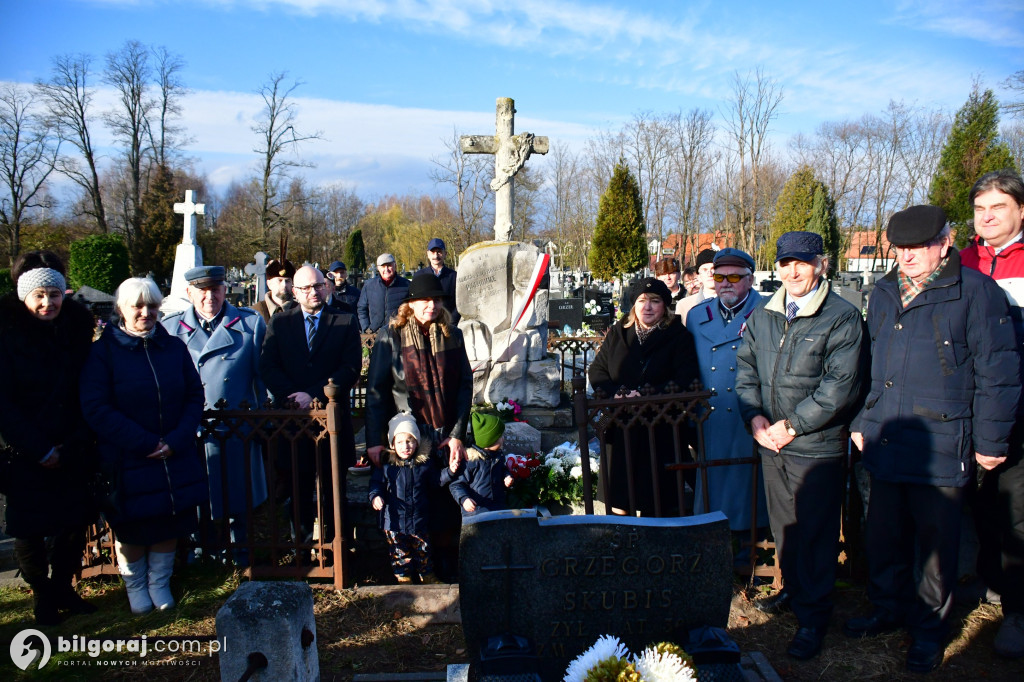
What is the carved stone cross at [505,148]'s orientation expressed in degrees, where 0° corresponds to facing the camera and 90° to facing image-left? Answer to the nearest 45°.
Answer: approximately 0°

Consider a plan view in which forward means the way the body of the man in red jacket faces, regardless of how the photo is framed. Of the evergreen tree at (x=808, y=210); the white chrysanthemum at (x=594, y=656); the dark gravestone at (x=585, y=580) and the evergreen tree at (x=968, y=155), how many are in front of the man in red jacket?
2

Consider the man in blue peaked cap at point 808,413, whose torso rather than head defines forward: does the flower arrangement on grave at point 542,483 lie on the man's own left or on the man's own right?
on the man's own right

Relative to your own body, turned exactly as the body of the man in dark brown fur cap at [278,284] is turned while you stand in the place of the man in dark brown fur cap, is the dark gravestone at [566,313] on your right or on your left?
on your left

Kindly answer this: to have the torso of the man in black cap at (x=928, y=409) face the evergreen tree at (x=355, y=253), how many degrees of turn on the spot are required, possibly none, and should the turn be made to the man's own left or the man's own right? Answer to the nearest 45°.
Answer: approximately 90° to the man's own right

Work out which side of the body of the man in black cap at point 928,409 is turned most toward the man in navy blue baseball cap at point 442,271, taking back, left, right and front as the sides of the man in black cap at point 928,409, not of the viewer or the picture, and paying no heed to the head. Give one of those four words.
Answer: right
